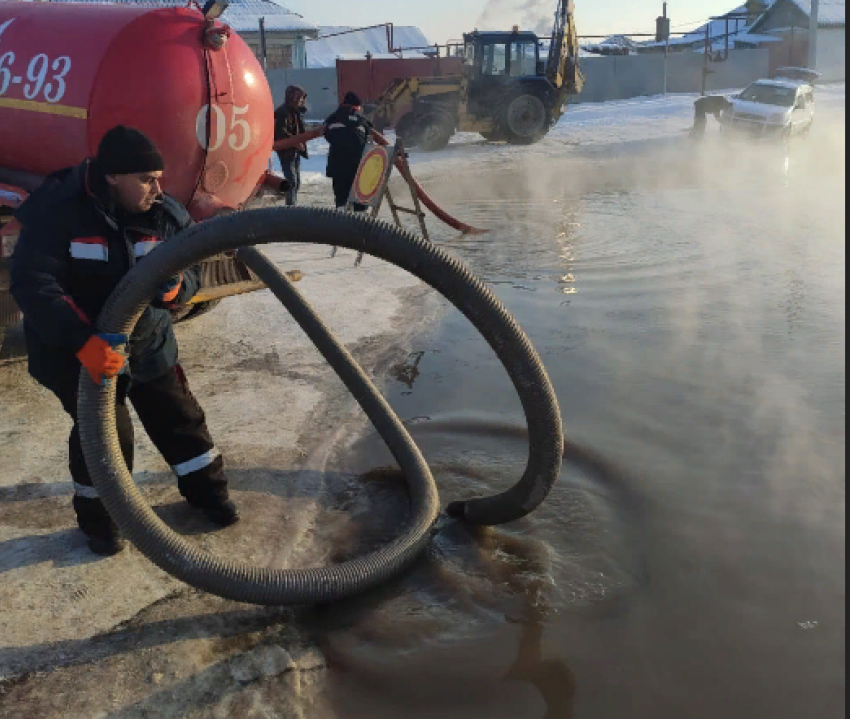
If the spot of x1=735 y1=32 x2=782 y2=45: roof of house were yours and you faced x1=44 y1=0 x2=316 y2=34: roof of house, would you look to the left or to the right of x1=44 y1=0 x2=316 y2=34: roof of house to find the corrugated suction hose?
left

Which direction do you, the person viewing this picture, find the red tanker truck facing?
facing away from the viewer and to the left of the viewer

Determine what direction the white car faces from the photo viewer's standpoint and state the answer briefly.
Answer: facing the viewer and to the left of the viewer

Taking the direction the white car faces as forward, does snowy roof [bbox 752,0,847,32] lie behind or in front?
behind

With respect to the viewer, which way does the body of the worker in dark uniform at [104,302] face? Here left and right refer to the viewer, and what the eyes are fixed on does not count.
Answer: facing the viewer and to the right of the viewer

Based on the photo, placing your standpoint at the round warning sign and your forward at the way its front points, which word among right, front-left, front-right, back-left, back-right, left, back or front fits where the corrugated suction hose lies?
front-left

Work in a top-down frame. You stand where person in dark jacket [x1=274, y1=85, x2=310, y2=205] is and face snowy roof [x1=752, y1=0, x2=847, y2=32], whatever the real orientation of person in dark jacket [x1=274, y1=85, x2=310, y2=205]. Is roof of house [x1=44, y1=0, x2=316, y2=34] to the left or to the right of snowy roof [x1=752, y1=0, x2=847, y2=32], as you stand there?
left

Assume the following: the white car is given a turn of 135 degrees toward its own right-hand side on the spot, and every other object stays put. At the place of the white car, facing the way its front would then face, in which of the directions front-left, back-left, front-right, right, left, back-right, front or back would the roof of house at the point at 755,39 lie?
front

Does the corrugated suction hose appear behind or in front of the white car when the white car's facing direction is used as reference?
in front
